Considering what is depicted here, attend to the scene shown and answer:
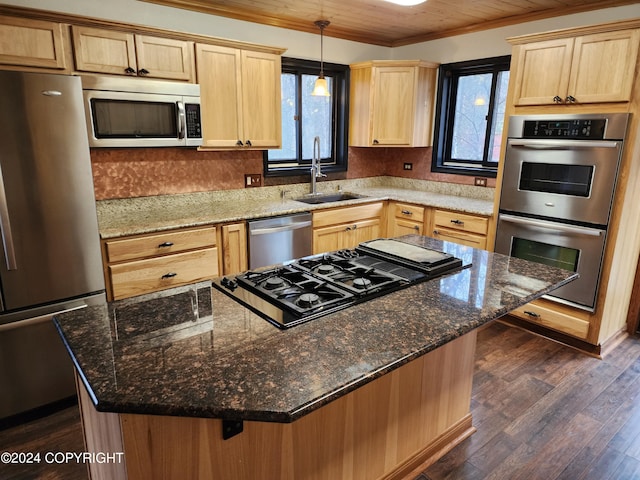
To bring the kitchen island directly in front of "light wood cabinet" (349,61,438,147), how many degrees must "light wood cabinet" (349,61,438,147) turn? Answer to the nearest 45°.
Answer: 0° — it already faces it

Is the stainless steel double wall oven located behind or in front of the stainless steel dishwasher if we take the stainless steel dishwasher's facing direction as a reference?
in front

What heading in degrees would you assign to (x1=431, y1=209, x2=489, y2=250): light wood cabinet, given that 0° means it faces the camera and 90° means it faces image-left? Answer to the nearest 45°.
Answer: approximately 45°

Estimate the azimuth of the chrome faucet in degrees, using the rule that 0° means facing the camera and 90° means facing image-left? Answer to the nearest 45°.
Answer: approximately 315°

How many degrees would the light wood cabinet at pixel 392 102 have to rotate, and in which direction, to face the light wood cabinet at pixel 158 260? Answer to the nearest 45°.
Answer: approximately 45° to its right

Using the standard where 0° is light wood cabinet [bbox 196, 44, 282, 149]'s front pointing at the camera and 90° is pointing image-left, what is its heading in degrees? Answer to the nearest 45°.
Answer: approximately 315°

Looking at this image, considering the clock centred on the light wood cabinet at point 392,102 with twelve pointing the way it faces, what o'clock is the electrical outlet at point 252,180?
The electrical outlet is roughly at 2 o'clock from the light wood cabinet.

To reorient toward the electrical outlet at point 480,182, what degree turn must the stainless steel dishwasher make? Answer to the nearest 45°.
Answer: approximately 45° to its left

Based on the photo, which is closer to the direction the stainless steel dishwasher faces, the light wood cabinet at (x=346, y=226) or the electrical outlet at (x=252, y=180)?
the light wood cabinet

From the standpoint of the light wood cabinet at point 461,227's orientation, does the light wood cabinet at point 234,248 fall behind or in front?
in front

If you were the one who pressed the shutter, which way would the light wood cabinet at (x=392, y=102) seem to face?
facing the viewer
